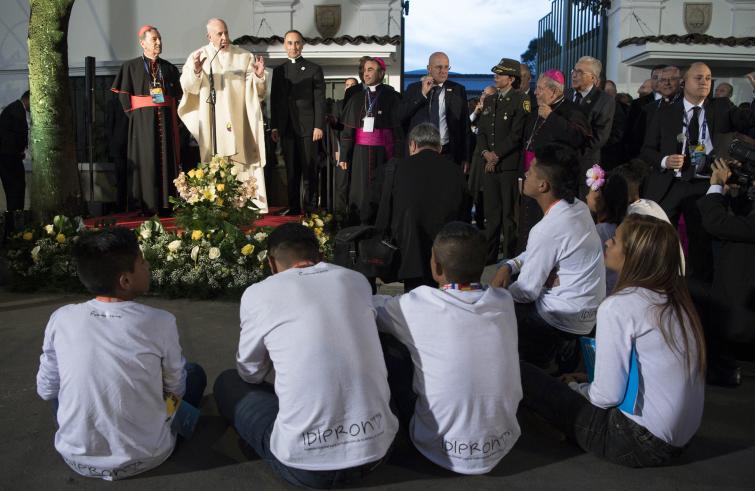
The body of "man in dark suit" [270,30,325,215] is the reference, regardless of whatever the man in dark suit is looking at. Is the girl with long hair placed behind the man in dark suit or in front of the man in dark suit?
in front

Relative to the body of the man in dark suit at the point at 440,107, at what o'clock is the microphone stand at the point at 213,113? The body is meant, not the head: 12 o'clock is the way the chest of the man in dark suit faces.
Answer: The microphone stand is roughly at 3 o'clock from the man in dark suit.

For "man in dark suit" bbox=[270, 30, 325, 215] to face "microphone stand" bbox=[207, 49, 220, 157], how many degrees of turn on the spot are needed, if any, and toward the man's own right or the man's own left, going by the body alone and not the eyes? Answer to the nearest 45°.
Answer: approximately 90° to the man's own right

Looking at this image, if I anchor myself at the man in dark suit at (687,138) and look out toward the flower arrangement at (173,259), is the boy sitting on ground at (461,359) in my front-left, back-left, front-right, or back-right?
front-left

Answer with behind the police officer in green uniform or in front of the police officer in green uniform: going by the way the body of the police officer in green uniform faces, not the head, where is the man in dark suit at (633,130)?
behind

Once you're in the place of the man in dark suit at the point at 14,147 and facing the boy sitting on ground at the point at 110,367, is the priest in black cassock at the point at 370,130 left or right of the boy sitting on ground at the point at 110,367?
left

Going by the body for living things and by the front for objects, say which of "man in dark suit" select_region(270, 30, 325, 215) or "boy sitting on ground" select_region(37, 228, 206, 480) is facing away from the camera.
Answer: the boy sitting on ground

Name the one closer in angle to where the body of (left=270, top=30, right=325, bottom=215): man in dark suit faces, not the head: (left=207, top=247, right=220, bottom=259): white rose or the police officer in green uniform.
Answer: the white rose

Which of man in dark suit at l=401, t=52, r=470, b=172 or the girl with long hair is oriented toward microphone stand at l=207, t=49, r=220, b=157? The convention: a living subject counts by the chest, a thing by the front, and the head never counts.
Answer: the girl with long hair

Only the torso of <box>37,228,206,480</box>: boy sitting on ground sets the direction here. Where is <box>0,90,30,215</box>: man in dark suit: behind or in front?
in front

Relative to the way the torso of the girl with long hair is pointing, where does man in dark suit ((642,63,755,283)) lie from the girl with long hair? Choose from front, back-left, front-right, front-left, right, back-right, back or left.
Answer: front-right

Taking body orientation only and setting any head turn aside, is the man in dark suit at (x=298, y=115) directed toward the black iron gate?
no

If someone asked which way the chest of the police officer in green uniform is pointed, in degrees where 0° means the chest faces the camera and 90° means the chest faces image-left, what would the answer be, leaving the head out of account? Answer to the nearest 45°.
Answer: approximately 45°

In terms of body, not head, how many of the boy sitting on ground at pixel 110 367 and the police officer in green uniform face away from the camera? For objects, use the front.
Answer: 1

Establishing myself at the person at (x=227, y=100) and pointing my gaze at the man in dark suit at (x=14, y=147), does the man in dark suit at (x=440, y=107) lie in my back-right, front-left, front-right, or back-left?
back-right

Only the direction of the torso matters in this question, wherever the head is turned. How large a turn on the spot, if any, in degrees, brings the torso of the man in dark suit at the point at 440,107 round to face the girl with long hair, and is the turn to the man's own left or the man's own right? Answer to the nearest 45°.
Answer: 0° — they already face them

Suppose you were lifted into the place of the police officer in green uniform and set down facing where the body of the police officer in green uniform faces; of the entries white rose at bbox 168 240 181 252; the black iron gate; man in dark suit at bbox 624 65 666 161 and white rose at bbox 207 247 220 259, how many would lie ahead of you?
2

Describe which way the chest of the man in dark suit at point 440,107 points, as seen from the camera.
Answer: toward the camera

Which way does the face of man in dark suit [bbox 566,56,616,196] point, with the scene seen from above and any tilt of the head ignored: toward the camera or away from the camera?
toward the camera

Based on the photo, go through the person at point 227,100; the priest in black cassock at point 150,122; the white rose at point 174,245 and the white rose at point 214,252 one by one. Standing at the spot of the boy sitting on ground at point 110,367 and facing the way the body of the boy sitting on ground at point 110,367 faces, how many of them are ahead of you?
4
